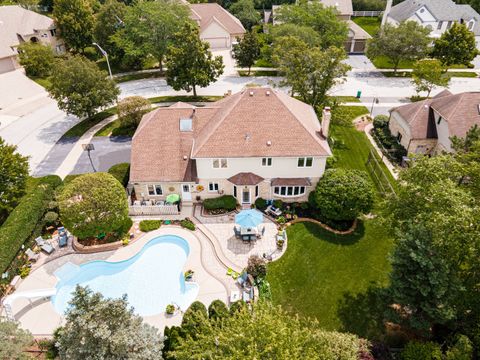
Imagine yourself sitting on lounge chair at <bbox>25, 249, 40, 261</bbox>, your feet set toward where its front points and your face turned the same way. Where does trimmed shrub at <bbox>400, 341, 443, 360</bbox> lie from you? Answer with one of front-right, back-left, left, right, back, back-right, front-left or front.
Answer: front

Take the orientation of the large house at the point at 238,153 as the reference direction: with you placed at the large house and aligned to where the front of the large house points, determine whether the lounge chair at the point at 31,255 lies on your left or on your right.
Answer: on your left

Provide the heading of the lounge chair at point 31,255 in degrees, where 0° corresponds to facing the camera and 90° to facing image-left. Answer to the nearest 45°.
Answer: approximately 315°

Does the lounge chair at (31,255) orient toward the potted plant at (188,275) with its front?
yes

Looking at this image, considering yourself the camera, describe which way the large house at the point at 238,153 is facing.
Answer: facing away from the viewer

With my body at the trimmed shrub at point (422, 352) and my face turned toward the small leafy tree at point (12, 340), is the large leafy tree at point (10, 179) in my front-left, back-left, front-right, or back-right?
front-right

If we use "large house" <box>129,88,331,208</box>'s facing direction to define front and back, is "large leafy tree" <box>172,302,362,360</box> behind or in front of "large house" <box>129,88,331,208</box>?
behind

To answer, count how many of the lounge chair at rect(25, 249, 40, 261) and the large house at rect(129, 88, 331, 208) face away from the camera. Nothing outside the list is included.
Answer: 1

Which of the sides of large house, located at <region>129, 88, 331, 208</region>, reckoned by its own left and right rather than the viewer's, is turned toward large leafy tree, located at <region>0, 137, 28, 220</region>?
left

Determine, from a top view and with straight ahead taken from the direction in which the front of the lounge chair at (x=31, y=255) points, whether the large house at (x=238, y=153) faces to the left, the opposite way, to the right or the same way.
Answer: to the left

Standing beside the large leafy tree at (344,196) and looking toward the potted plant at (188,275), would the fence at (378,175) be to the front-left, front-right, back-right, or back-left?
back-right

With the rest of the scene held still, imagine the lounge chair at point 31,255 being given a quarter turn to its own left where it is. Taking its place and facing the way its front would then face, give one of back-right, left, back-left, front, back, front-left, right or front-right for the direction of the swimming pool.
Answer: right

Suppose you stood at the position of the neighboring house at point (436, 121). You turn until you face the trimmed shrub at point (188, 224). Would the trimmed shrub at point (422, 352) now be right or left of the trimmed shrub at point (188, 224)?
left

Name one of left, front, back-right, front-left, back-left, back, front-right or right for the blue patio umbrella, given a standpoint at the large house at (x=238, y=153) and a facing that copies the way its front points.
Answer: back

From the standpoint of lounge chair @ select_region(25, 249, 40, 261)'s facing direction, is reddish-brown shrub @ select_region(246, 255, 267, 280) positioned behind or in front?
in front

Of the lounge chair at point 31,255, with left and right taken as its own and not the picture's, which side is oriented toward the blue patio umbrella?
front

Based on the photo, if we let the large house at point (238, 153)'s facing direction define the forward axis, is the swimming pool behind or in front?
behind

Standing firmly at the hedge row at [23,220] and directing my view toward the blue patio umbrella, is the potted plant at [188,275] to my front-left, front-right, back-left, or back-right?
front-right

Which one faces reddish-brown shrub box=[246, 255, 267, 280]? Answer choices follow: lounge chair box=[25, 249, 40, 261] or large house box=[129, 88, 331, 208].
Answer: the lounge chair

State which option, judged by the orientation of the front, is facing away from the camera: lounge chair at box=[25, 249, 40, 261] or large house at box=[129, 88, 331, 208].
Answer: the large house

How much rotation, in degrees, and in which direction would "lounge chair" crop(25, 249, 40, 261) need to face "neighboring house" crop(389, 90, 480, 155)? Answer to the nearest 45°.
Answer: approximately 45° to its left
